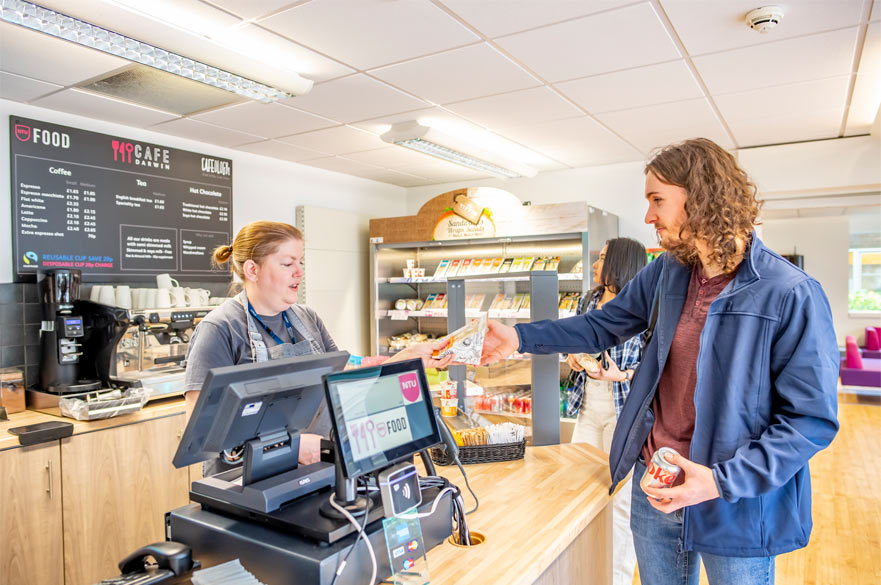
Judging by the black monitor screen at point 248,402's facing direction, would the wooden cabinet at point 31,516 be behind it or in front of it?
in front

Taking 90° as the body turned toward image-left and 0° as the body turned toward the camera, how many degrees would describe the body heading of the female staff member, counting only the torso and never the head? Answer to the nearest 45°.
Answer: approximately 315°

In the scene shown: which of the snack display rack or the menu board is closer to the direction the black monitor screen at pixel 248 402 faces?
the menu board

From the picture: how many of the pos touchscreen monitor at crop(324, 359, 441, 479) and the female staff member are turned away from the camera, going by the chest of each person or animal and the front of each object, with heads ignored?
0

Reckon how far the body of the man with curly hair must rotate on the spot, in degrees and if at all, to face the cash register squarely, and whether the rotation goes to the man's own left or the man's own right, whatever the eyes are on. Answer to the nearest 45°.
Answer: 0° — they already face it

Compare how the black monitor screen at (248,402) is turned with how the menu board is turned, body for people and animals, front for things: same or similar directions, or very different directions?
very different directions

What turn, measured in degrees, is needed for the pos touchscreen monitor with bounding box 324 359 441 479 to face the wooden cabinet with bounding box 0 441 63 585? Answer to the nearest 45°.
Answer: approximately 180°

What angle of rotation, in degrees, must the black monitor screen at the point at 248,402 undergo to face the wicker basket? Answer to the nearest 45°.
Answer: approximately 90° to its right

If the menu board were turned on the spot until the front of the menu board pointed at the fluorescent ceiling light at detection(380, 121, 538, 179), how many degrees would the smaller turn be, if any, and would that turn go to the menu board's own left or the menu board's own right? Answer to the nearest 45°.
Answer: approximately 45° to the menu board's own left

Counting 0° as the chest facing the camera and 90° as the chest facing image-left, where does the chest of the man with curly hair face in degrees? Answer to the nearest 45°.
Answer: approximately 45°

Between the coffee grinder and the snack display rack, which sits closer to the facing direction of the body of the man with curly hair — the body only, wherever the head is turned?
the coffee grinder

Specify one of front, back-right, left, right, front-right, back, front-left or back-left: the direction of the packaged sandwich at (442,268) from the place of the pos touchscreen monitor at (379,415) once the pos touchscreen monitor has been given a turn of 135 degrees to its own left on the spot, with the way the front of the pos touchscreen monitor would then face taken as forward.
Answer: front

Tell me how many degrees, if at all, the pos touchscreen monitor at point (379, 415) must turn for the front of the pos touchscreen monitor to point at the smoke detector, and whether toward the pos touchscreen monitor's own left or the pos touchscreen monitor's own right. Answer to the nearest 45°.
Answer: approximately 90° to the pos touchscreen monitor's own left

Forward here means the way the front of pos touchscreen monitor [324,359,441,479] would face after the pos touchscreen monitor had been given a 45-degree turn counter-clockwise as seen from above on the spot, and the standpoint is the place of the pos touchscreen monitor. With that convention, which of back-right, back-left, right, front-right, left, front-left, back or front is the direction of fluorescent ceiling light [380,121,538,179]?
left

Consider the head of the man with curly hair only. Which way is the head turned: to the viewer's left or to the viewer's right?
to the viewer's left
